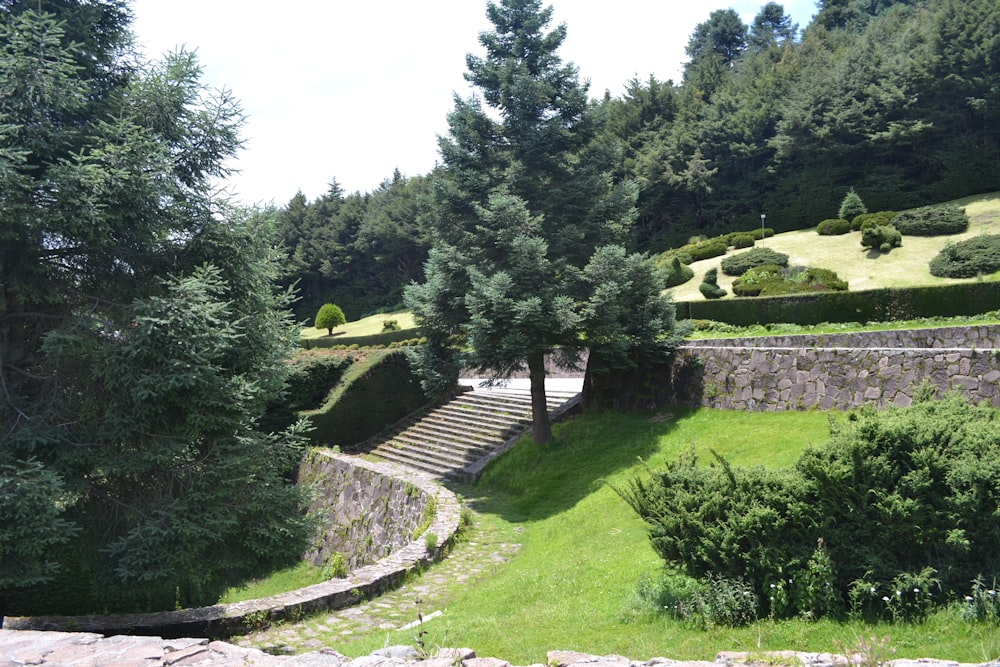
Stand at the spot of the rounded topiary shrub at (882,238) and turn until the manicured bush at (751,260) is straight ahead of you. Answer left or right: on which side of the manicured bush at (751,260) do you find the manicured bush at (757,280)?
left

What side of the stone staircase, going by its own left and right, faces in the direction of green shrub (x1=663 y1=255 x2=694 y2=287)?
back

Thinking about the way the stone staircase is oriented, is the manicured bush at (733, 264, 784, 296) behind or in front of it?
behind

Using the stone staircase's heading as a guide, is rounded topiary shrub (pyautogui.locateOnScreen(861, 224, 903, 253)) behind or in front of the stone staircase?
behind

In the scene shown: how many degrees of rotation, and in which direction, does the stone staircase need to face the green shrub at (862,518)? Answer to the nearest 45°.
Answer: approximately 45° to its left

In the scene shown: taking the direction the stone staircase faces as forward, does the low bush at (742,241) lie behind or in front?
behind

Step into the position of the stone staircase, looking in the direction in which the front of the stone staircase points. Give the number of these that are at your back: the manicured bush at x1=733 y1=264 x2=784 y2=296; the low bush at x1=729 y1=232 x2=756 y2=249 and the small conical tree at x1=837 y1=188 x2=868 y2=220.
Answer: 3
